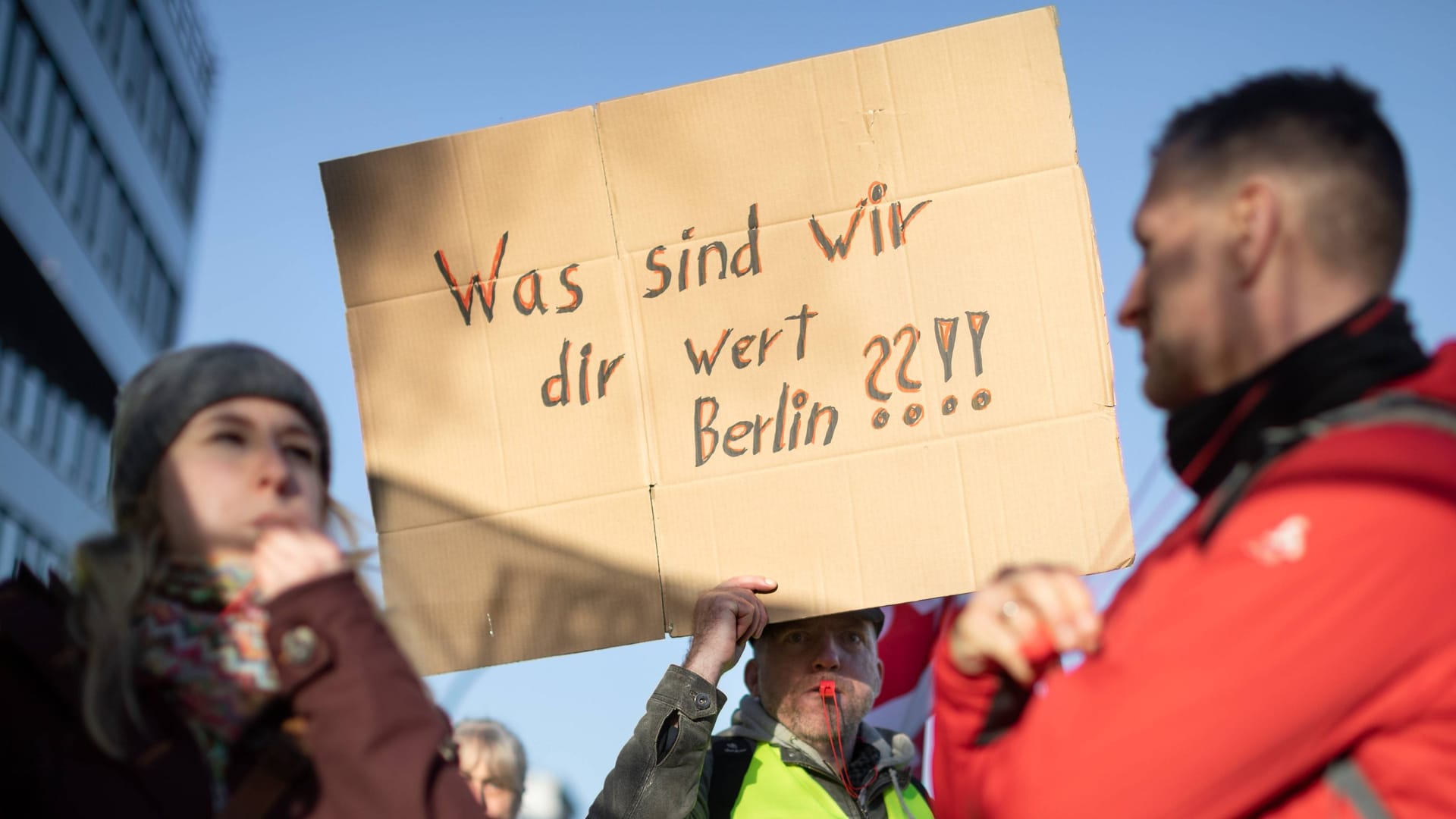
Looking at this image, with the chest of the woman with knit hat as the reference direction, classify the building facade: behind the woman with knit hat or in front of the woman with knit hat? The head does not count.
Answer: behind

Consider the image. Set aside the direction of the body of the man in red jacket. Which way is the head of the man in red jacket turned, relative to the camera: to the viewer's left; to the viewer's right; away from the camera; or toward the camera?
to the viewer's left

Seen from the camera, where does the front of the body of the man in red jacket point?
to the viewer's left

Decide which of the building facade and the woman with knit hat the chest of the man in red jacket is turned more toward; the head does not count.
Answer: the woman with knit hat

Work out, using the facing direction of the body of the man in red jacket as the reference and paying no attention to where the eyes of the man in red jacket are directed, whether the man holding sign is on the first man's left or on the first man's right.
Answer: on the first man's right

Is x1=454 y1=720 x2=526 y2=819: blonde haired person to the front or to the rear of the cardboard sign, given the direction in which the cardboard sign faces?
to the rear

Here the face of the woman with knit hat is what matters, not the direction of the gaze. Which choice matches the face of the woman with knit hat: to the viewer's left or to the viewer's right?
to the viewer's right

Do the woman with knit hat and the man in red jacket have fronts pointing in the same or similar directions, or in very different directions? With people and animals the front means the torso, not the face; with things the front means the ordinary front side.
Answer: very different directions

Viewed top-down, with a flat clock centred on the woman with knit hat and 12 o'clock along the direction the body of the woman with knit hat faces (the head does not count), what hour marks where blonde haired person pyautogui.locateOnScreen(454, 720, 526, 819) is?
The blonde haired person is roughly at 8 o'clock from the woman with knit hat.

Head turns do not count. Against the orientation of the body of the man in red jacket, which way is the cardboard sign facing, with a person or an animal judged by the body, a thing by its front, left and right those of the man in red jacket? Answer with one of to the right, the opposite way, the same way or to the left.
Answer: to the left

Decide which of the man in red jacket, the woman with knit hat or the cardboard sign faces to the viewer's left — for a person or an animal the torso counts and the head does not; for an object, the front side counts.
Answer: the man in red jacket
